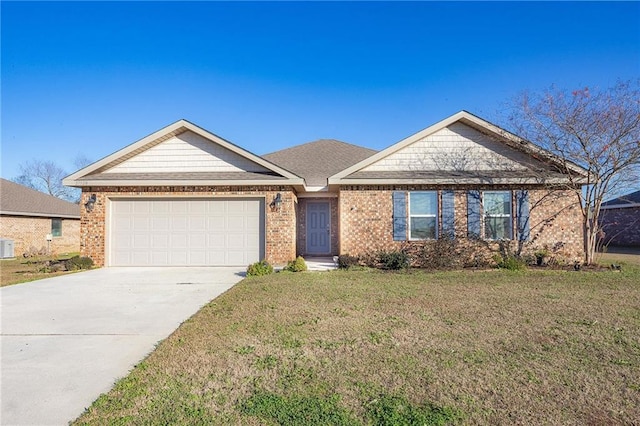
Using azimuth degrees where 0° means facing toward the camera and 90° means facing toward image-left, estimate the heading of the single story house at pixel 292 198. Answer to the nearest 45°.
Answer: approximately 0°

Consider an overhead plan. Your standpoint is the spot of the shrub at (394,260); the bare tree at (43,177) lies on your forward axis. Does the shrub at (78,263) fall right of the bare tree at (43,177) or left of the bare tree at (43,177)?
left

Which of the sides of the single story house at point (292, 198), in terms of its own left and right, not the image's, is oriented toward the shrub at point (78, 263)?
right

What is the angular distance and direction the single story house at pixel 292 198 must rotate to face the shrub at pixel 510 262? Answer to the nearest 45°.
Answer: approximately 90° to its left

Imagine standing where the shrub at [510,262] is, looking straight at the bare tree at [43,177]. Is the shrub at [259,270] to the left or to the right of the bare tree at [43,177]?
left

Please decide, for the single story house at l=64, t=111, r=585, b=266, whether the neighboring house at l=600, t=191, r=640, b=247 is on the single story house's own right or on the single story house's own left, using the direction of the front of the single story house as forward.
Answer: on the single story house's own left

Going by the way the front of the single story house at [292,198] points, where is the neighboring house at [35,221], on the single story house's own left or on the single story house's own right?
on the single story house's own right

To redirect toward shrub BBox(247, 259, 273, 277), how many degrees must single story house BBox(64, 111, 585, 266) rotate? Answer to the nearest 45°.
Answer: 0° — it already faces it
